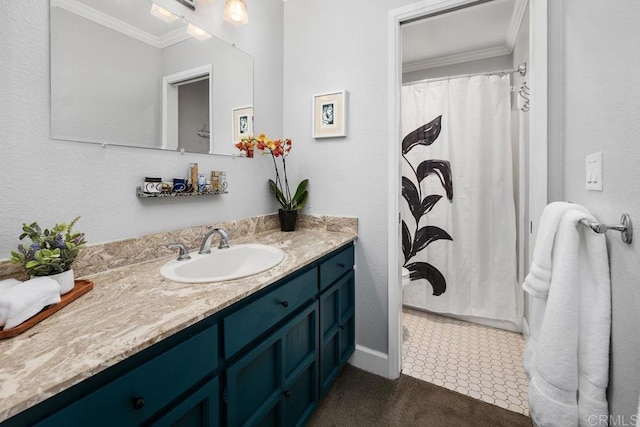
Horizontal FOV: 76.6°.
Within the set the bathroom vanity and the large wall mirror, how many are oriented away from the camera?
0

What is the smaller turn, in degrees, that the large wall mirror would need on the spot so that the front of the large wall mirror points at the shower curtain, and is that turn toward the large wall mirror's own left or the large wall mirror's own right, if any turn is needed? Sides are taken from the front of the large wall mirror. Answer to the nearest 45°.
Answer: approximately 45° to the large wall mirror's own left

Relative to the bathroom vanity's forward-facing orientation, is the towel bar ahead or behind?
ahead

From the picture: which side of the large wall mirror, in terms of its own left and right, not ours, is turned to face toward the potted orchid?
left
